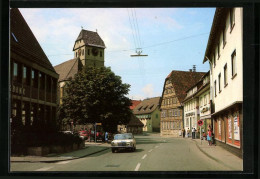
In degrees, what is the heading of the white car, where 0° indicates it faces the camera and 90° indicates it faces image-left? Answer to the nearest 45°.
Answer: approximately 0°

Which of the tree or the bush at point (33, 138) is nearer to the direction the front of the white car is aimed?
the bush

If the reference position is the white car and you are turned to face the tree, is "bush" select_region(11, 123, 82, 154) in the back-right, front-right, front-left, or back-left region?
front-left

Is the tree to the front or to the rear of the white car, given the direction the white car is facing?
to the rear

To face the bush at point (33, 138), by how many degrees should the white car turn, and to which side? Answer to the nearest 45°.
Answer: approximately 45° to its right
